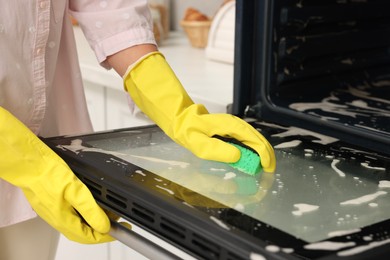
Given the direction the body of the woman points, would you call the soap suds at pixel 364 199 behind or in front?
in front

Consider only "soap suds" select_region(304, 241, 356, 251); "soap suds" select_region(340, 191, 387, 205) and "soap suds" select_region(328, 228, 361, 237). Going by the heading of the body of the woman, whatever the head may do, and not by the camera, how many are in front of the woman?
3

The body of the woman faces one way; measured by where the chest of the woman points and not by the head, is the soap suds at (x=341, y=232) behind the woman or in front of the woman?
in front

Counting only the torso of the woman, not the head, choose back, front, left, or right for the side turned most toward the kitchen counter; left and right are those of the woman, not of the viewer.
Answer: left

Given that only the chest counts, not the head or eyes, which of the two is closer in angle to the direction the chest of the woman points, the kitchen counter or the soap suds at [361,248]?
the soap suds

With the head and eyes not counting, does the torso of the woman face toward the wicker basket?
no

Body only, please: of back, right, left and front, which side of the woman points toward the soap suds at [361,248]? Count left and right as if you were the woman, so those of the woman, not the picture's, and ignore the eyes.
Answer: front

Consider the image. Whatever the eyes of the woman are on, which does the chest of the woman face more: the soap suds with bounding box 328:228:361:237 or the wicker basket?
the soap suds

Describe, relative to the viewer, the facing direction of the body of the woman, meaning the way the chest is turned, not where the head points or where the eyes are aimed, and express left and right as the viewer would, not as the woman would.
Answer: facing the viewer and to the right of the viewer
